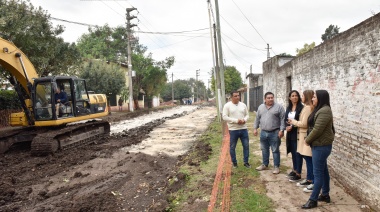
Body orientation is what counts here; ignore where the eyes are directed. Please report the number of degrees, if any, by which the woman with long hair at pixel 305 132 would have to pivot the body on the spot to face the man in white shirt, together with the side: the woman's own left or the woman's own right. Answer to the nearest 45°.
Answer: approximately 45° to the woman's own right

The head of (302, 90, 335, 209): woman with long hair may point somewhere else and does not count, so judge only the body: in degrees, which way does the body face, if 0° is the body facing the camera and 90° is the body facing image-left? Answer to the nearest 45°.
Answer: approximately 90°

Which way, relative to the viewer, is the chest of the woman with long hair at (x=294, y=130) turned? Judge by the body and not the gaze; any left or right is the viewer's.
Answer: facing the viewer and to the left of the viewer

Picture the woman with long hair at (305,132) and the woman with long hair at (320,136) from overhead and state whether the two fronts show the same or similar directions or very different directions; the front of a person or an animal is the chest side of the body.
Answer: same or similar directions

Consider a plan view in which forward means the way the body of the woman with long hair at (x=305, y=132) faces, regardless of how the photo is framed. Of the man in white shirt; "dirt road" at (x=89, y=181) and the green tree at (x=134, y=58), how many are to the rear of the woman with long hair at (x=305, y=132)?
0

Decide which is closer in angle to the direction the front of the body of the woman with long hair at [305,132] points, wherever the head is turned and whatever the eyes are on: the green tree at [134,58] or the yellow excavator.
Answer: the yellow excavator

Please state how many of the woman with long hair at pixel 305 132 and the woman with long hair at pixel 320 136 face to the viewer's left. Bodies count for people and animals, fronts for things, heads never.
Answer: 2

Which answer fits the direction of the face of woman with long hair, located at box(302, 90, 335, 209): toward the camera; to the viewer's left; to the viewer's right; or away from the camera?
to the viewer's left

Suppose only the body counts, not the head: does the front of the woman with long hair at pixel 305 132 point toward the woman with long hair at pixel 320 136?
no

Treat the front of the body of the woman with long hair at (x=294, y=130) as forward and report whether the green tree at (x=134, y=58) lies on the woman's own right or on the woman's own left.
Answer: on the woman's own right
